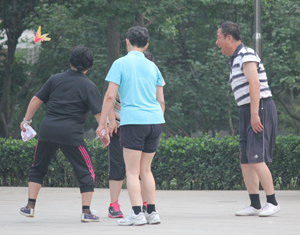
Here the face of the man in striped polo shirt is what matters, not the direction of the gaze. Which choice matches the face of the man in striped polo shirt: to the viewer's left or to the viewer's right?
to the viewer's left

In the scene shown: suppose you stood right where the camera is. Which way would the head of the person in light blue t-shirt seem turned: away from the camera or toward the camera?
away from the camera

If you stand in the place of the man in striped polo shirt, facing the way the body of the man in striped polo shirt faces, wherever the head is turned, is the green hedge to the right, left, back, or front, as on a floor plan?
right

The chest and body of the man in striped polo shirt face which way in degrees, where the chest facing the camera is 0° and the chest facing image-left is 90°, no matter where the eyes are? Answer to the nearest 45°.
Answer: approximately 90°

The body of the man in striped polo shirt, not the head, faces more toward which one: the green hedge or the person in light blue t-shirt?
the person in light blue t-shirt

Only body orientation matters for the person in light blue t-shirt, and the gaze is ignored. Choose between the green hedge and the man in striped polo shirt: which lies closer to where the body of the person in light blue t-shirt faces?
the green hedge

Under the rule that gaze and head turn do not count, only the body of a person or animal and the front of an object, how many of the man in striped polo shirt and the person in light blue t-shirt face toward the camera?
0

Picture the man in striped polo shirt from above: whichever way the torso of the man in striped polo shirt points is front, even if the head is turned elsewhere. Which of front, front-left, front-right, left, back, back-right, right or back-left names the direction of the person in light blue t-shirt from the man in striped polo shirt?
front-left

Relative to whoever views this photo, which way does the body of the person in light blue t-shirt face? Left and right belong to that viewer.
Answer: facing away from the viewer and to the left of the viewer
